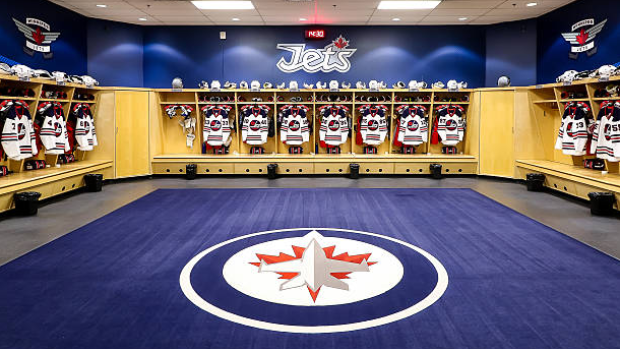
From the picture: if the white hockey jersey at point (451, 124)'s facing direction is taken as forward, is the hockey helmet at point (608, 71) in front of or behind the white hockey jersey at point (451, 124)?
in front

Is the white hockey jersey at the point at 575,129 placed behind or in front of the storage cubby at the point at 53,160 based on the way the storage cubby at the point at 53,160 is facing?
in front

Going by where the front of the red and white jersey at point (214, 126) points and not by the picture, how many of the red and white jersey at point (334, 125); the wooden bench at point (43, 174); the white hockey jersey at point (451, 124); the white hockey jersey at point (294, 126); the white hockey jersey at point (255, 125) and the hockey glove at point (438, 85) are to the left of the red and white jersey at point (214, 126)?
5

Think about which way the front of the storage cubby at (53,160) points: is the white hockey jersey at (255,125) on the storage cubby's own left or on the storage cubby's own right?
on the storage cubby's own left

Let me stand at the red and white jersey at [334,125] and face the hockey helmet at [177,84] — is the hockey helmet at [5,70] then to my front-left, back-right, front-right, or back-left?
front-left

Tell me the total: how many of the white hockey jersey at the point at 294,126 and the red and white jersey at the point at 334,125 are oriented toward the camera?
2

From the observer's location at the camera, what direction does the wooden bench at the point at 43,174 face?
facing the viewer and to the right of the viewer

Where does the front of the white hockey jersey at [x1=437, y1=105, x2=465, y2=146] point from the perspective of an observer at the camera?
facing the viewer

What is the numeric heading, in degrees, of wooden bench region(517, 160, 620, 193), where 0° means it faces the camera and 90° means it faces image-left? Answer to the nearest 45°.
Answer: approximately 45°
